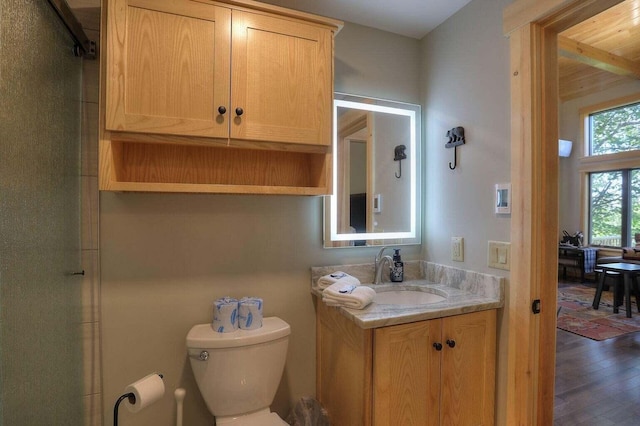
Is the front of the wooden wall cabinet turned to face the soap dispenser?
no

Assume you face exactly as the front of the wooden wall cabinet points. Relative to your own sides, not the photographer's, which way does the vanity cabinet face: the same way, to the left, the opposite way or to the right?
the same way

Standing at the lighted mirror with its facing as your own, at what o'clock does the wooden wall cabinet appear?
The wooden wall cabinet is roughly at 3 o'clock from the lighted mirror.

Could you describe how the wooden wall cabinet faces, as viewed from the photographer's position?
facing the viewer

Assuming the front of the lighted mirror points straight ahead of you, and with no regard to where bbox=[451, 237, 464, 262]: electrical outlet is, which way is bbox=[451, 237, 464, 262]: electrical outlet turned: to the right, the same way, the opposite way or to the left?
to the right

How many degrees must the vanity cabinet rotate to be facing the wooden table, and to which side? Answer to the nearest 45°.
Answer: approximately 90° to its left

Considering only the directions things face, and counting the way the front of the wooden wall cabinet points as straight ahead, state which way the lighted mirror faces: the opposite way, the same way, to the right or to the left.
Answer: the same way

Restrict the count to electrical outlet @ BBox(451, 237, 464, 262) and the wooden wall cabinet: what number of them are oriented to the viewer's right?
0

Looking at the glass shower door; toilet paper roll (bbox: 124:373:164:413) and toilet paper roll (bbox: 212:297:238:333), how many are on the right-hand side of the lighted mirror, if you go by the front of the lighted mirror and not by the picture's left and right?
3

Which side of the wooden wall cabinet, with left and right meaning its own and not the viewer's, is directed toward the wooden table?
left

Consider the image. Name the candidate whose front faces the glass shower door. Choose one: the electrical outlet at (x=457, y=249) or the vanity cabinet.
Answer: the electrical outlet

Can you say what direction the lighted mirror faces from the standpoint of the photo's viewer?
facing the viewer and to the right of the viewer

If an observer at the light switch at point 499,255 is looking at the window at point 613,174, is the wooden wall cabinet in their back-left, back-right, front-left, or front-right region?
back-left

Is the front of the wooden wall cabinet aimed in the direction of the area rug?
no

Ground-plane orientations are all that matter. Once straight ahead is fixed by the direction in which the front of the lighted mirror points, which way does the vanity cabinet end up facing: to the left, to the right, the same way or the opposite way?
the same way

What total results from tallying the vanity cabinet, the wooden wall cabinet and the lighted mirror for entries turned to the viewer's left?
0

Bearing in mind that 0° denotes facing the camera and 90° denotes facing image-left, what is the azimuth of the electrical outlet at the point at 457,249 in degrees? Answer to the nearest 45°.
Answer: approximately 45°

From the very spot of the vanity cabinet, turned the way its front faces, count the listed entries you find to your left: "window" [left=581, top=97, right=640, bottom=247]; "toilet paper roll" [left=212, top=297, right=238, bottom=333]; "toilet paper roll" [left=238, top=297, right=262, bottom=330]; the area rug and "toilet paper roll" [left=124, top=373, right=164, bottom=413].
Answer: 2
